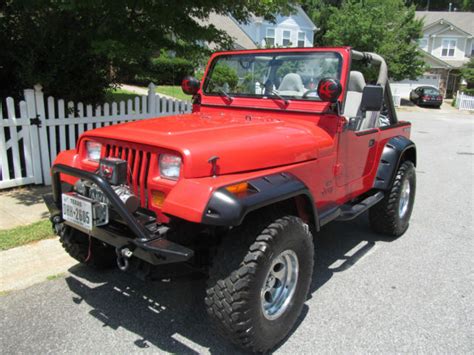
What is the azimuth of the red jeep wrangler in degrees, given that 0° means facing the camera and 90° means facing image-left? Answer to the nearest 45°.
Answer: approximately 45°

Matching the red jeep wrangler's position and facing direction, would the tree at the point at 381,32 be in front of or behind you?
behind

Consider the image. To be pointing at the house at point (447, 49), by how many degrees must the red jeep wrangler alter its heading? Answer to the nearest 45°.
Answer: approximately 180°

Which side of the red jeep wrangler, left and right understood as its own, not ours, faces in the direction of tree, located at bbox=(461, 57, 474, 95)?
back

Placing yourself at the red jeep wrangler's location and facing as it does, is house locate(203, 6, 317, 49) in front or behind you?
behind

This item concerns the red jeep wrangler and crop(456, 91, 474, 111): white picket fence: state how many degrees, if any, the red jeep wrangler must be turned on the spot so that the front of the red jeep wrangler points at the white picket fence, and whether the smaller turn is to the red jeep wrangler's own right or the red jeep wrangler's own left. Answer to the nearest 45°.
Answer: approximately 180°

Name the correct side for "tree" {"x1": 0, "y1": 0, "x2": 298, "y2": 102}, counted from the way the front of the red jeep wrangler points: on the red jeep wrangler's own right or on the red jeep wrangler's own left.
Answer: on the red jeep wrangler's own right

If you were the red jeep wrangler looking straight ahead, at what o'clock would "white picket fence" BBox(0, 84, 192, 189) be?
The white picket fence is roughly at 3 o'clock from the red jeep wrangler.
